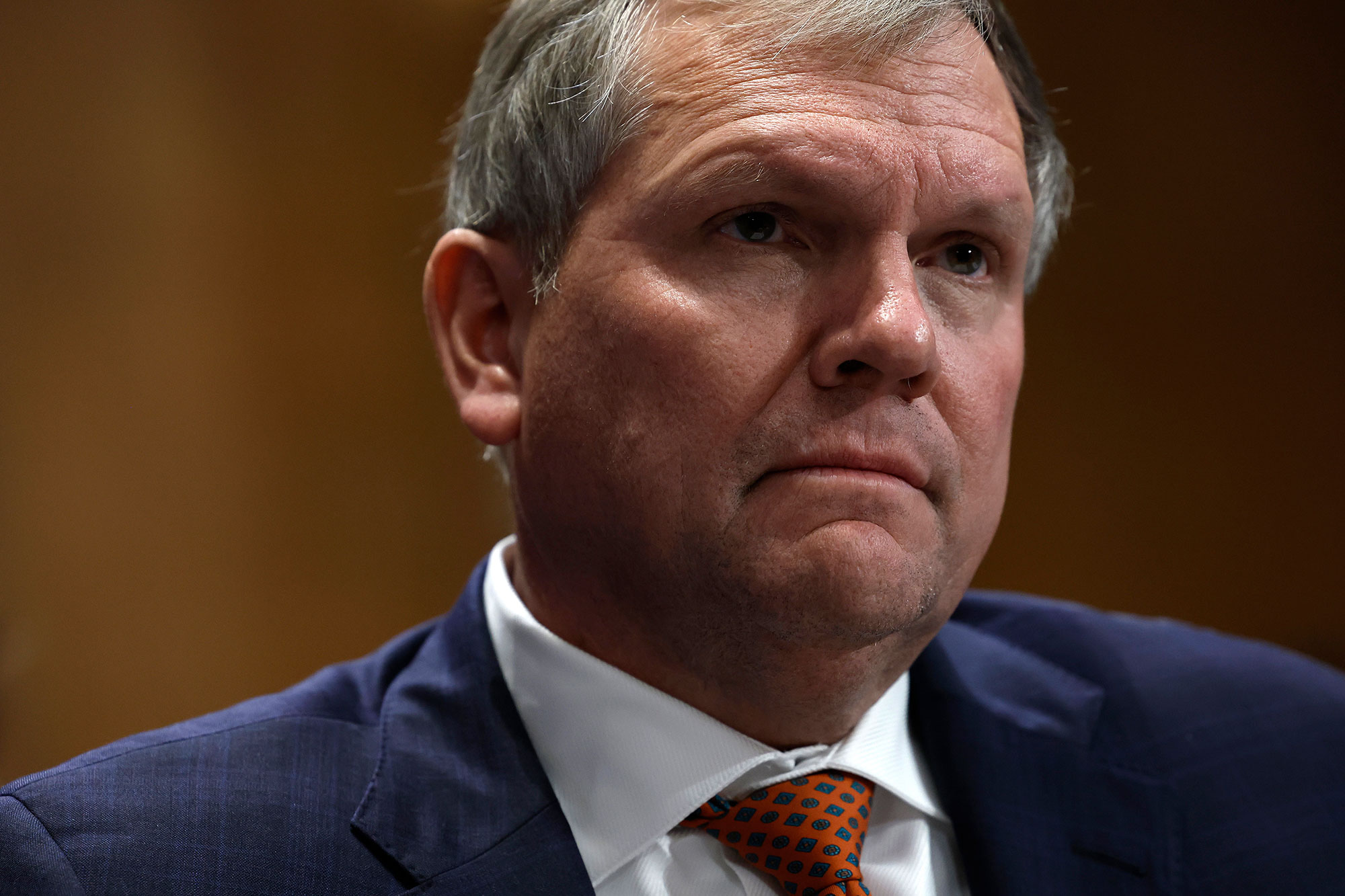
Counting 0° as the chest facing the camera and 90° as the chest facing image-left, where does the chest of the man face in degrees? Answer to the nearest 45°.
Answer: approximately 315°

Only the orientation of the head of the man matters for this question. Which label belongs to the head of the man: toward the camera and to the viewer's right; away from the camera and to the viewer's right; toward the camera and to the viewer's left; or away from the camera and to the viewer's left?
toward the camera and to the viewer's right
